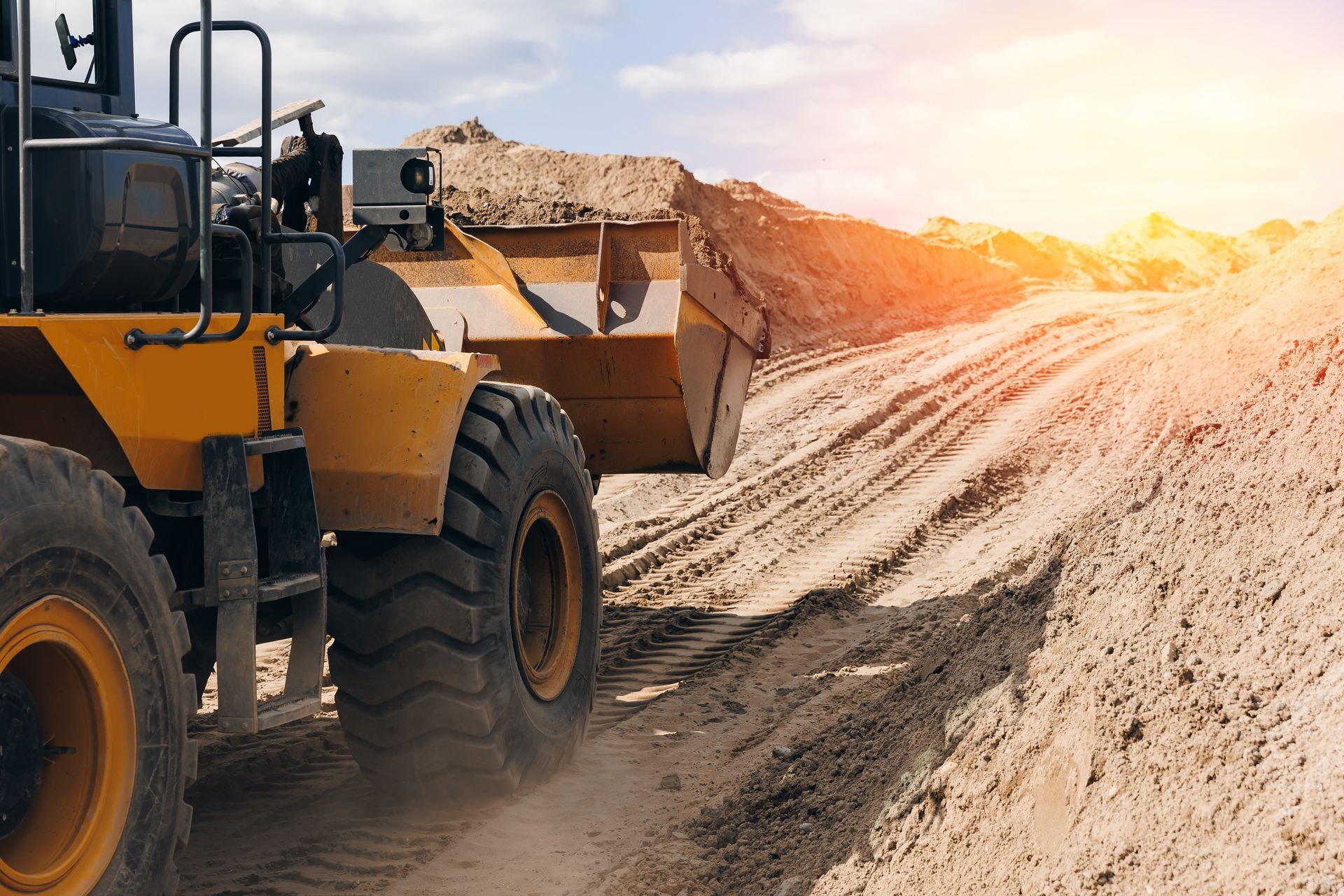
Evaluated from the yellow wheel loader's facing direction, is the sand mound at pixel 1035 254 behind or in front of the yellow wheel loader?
in front

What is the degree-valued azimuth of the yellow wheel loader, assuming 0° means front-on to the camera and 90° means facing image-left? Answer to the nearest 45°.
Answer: approximately 225°

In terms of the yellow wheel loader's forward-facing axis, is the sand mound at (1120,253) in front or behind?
in front

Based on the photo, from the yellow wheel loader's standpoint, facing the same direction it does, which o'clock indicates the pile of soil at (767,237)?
The pile of soil is roughly at 11 o'clock from the yellow wheel loader.
